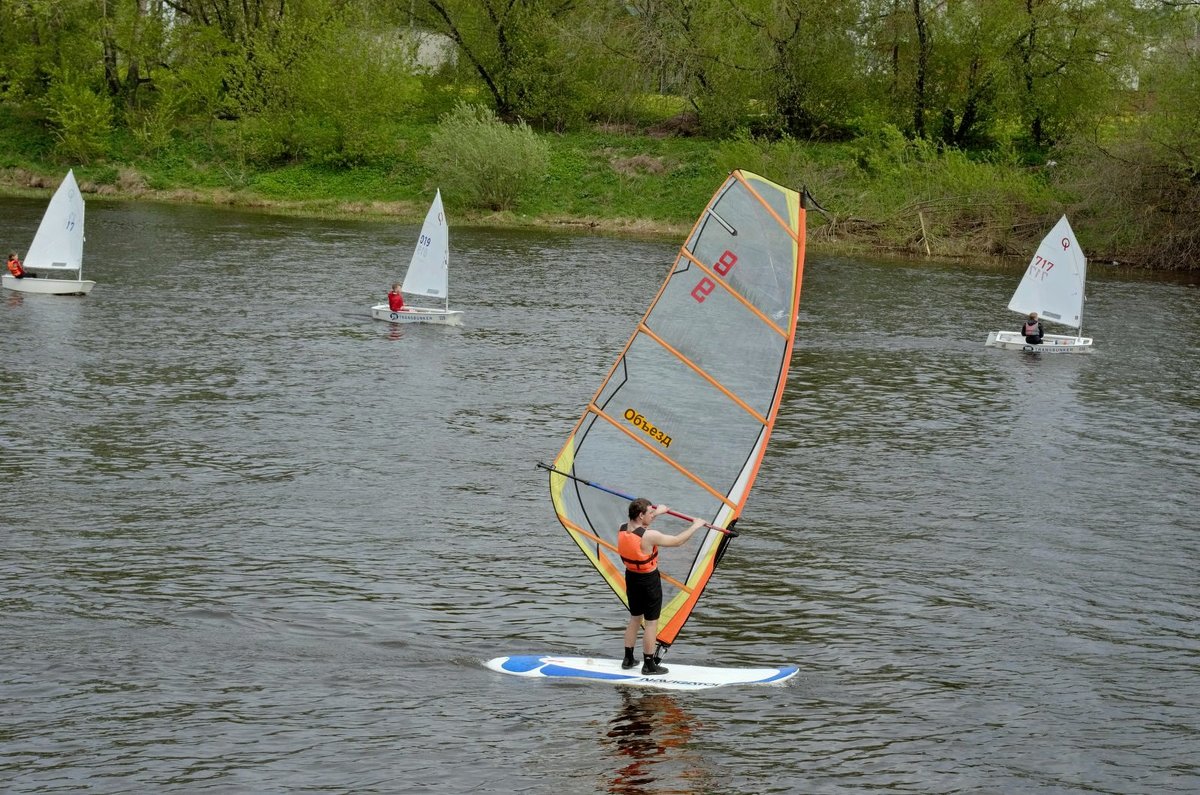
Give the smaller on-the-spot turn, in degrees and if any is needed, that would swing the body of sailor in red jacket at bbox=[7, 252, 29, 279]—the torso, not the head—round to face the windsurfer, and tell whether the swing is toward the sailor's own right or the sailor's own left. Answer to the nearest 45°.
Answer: approximately 90° to the sailor's own right

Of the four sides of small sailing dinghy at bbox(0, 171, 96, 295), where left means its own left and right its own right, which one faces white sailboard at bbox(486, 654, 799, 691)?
right

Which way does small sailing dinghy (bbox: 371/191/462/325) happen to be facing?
to the viewer's right

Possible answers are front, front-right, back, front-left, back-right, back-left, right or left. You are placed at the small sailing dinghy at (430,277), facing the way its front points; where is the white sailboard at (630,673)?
right

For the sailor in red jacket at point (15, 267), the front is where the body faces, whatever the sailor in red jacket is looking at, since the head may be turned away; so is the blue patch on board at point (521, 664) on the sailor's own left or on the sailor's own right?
on the sailor's own right

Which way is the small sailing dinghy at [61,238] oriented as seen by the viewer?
to the viewer's right

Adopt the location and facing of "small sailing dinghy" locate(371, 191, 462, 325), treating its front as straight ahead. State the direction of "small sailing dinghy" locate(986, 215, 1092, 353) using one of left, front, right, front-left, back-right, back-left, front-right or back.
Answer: front

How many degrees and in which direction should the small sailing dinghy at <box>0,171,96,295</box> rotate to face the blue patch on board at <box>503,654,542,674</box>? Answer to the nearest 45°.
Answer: approximately 90° to its right

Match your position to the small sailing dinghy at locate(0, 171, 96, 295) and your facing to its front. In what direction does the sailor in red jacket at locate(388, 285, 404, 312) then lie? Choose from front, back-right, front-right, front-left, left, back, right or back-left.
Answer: front-right

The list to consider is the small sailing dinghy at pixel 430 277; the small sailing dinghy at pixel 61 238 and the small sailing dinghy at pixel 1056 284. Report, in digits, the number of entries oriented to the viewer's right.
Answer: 3

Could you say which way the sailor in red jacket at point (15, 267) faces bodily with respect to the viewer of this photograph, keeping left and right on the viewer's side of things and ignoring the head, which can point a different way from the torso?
facing to the right of the viewer

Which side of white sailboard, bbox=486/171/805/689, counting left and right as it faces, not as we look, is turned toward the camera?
right

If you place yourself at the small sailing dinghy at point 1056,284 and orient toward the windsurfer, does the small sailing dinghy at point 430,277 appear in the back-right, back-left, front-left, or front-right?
front-right

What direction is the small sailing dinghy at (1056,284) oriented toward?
to the viewer's right

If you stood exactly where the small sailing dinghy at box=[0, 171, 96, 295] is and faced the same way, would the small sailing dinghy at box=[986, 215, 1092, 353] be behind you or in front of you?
in front

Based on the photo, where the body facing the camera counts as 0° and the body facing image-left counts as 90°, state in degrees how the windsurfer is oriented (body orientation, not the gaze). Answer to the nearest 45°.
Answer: approximately 225°

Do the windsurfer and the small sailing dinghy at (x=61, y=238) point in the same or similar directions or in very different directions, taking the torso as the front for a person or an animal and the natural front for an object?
same or similar directions
